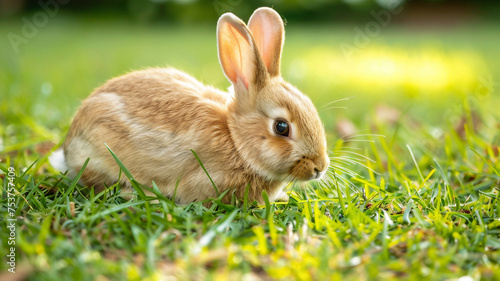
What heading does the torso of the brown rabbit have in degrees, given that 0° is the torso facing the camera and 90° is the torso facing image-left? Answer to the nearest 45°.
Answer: approximately 270°
